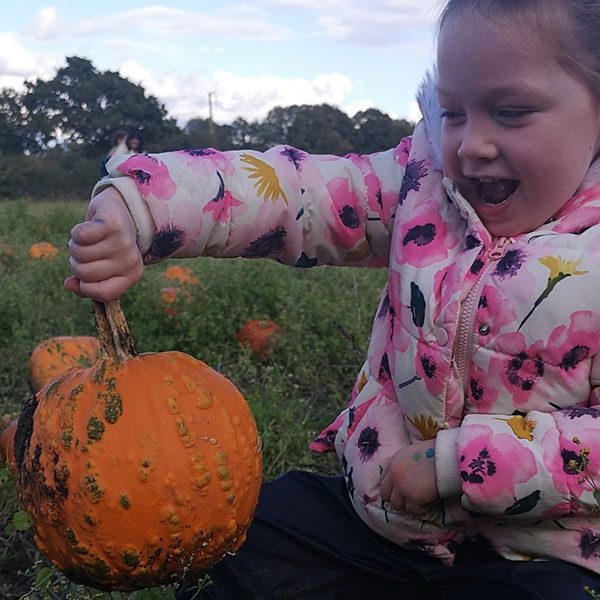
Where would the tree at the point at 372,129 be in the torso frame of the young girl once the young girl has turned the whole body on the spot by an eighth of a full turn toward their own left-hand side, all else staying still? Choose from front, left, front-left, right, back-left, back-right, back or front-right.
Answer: back

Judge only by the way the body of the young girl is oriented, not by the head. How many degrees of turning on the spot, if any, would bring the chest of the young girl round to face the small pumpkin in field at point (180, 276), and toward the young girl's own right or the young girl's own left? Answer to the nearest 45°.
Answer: approximately 135° to the young girl's own right

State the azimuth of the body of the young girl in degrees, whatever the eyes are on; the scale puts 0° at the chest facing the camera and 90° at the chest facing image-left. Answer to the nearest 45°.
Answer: approximately 45°

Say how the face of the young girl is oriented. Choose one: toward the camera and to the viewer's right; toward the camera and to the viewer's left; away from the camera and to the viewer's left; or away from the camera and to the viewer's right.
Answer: toward the camera and to the viewer's left

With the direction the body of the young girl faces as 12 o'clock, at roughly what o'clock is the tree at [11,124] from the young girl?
The tree is roughly at 4 o'clock from the young girl.

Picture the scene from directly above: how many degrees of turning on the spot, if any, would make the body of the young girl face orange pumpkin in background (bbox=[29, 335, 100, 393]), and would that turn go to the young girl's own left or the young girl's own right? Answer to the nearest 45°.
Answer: approximately 90° to the young girl's own right

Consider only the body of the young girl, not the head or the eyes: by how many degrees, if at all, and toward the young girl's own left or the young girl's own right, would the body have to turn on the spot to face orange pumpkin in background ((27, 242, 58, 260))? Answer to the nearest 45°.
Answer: approximately 90° to the young girl's own right

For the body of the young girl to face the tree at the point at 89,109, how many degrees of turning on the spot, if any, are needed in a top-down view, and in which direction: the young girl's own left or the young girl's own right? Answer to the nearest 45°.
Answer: approximately 135° to the young girl's own right
